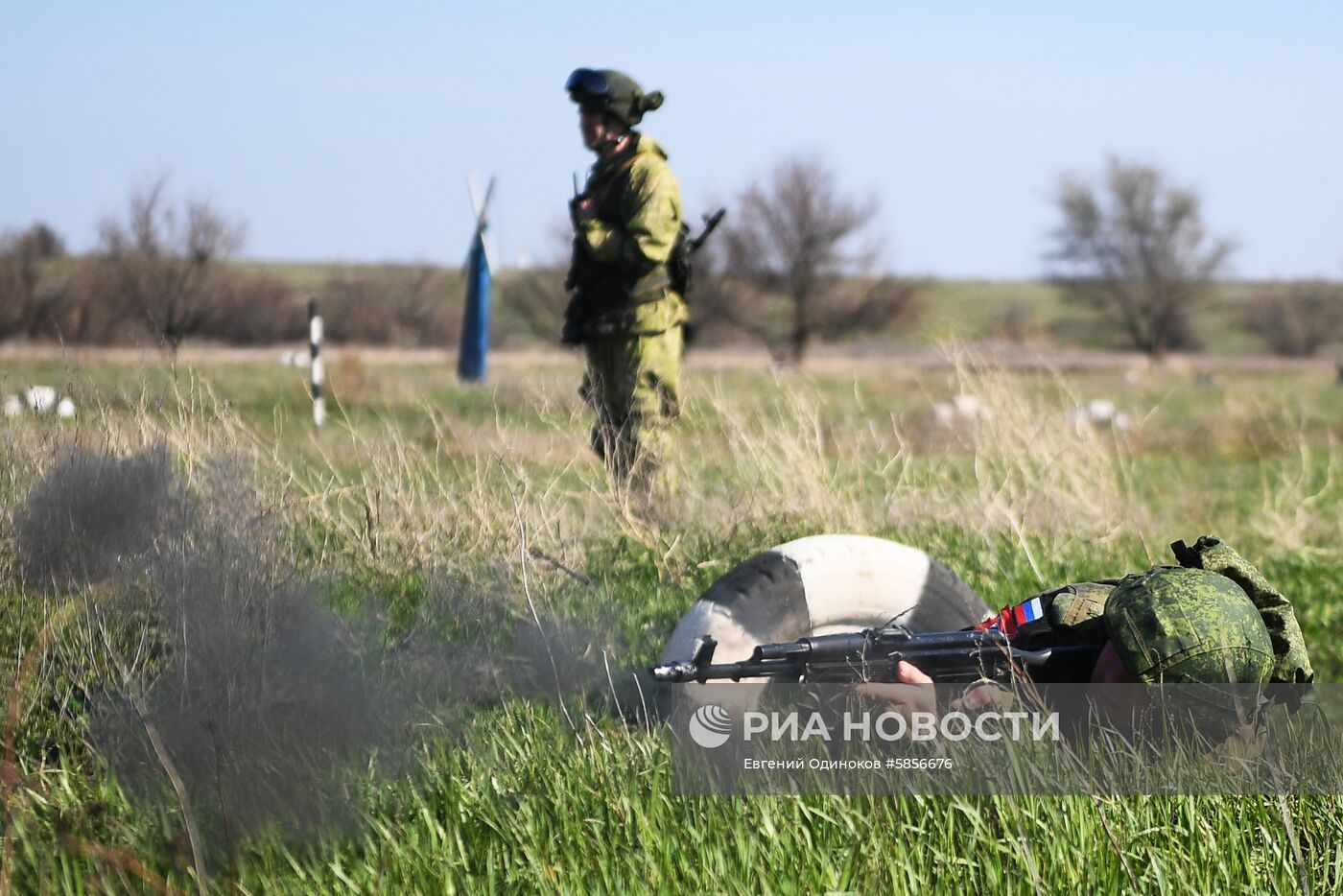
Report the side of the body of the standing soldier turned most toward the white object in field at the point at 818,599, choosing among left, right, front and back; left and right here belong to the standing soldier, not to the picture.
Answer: left

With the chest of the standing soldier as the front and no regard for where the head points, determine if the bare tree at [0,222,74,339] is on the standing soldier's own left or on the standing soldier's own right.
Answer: on the standing soldier's own right

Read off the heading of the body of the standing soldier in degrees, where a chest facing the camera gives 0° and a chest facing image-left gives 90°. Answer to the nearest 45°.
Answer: approximately 90°

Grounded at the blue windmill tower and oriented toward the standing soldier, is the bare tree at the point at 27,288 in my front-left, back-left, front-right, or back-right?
back-right

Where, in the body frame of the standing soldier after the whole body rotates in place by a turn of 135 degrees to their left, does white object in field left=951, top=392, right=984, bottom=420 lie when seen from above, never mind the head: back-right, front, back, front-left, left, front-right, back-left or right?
left

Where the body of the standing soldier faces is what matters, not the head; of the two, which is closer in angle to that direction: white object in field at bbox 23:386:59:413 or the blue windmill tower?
the white object in field

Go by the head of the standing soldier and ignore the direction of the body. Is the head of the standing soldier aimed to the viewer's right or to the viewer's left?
to the viewer's left
